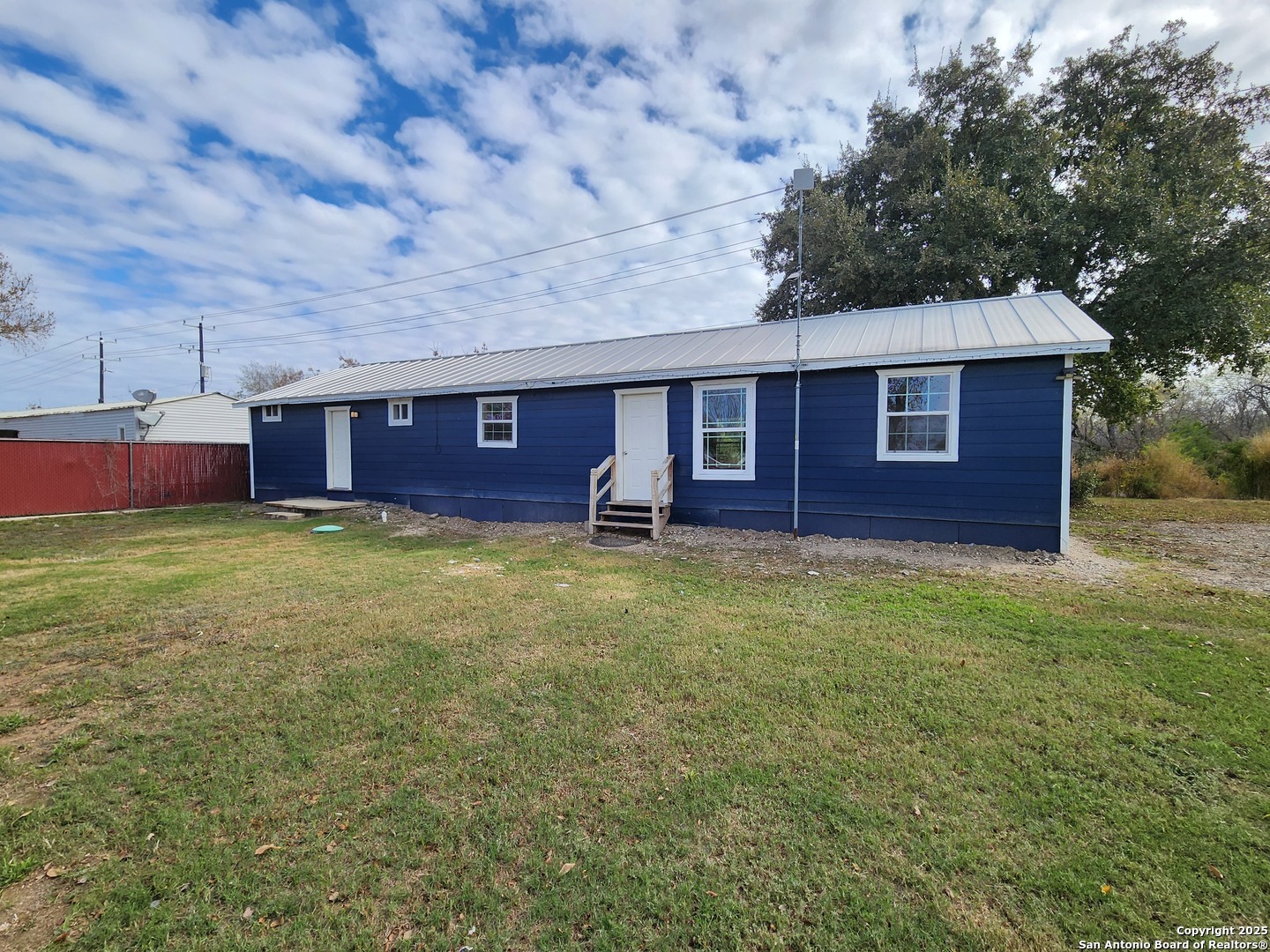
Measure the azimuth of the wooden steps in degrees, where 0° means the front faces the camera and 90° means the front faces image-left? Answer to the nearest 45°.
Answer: approximately 0°

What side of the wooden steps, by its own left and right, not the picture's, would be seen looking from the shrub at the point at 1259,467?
left

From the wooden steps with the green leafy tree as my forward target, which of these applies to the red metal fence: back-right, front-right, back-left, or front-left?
back-left

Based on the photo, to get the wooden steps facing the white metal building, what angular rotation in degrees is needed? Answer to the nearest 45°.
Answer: approximately 135° to its right

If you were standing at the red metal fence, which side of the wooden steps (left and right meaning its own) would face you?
right

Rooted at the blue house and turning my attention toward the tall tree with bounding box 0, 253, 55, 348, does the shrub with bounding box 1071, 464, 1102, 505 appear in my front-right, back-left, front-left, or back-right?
back-right

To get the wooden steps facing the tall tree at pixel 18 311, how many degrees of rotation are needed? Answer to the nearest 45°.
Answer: approximately 90° to its right

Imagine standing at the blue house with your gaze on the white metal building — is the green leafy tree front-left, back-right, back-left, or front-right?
back-right
